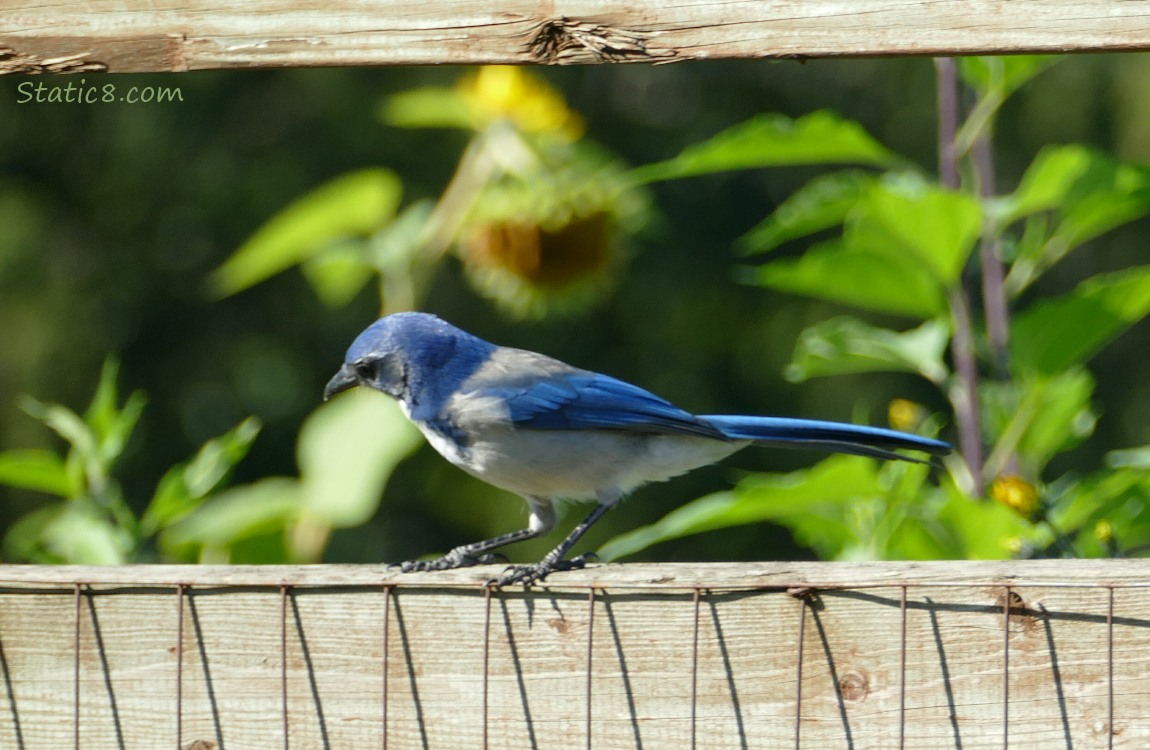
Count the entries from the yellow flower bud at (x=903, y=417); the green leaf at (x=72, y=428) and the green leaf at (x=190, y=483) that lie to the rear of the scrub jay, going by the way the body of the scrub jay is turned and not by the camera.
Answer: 1

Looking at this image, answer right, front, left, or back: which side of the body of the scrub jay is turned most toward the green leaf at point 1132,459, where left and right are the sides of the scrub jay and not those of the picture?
back

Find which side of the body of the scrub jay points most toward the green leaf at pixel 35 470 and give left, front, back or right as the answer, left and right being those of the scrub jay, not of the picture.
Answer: front

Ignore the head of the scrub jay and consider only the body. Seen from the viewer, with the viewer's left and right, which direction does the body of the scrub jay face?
facing to the left of the viewer

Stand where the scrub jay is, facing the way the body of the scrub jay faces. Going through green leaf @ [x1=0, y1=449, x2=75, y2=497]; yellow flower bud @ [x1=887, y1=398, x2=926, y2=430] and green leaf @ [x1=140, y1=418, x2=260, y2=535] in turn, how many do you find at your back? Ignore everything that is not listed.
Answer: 1

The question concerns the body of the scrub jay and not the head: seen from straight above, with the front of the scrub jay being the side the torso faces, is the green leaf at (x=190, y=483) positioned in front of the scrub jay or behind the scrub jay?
in front

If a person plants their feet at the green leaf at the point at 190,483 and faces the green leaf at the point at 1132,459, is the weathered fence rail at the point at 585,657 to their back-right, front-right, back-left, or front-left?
front-right

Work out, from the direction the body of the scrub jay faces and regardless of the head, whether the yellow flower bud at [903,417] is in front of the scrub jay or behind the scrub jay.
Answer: behind

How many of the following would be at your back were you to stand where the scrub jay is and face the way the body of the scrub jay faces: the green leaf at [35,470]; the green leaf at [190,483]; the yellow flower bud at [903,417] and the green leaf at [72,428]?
1

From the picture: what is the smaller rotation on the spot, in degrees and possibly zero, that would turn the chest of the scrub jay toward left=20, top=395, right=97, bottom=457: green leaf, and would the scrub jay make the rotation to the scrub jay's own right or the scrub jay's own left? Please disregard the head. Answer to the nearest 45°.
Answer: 0° — it already faces it
